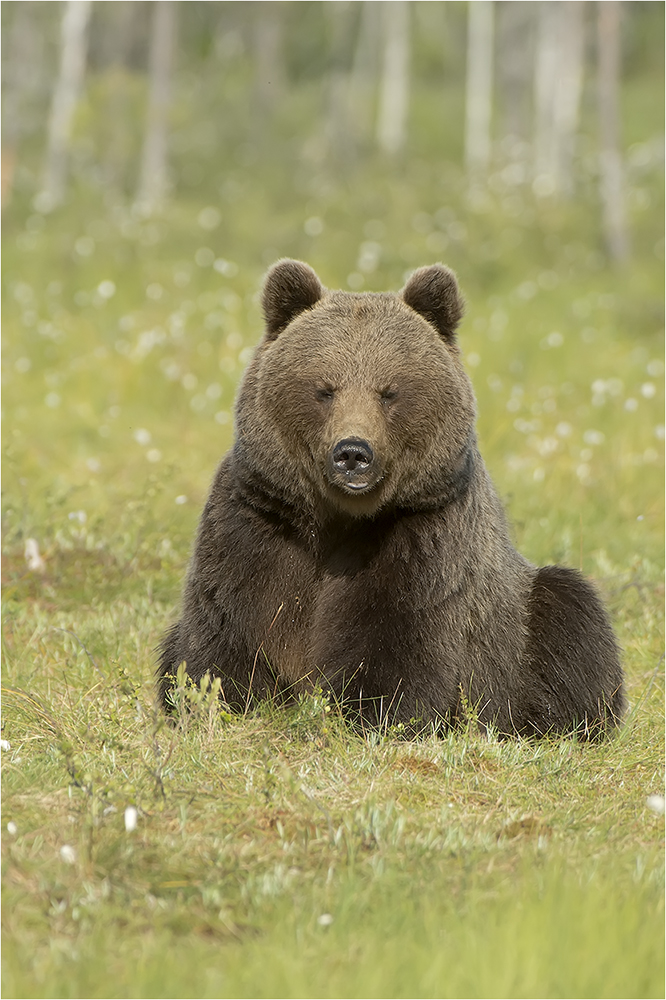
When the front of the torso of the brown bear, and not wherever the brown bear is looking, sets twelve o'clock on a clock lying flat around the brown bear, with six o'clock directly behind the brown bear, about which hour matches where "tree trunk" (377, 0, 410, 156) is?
The tree trunk is roughly at 6 o'clock from the brown bear.

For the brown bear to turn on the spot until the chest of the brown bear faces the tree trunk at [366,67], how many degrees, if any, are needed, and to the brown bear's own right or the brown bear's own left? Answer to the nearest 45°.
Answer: approximately 180°

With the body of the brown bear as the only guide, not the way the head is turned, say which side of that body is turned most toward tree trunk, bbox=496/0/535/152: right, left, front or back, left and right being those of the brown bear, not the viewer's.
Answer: back

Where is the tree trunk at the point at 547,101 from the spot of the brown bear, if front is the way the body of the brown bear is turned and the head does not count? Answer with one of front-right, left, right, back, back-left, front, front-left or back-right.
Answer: back

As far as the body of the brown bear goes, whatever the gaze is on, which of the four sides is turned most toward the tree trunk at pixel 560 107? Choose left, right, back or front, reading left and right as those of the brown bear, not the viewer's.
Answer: back

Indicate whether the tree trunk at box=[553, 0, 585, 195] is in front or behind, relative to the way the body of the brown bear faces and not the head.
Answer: behind

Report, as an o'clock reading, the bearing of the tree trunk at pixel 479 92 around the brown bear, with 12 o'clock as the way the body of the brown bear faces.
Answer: The tree trunk is roughly at 6 o'clock from the brown bear.

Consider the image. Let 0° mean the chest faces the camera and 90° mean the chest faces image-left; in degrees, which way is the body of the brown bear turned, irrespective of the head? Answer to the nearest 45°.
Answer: approximately 0°

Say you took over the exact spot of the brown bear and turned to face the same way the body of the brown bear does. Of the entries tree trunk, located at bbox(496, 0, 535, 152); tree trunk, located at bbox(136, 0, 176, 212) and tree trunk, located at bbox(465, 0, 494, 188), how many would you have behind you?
3

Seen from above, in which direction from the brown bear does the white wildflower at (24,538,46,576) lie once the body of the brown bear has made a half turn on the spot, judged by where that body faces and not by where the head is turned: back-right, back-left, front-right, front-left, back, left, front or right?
front-left

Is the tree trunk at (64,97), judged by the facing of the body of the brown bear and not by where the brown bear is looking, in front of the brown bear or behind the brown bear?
behind
